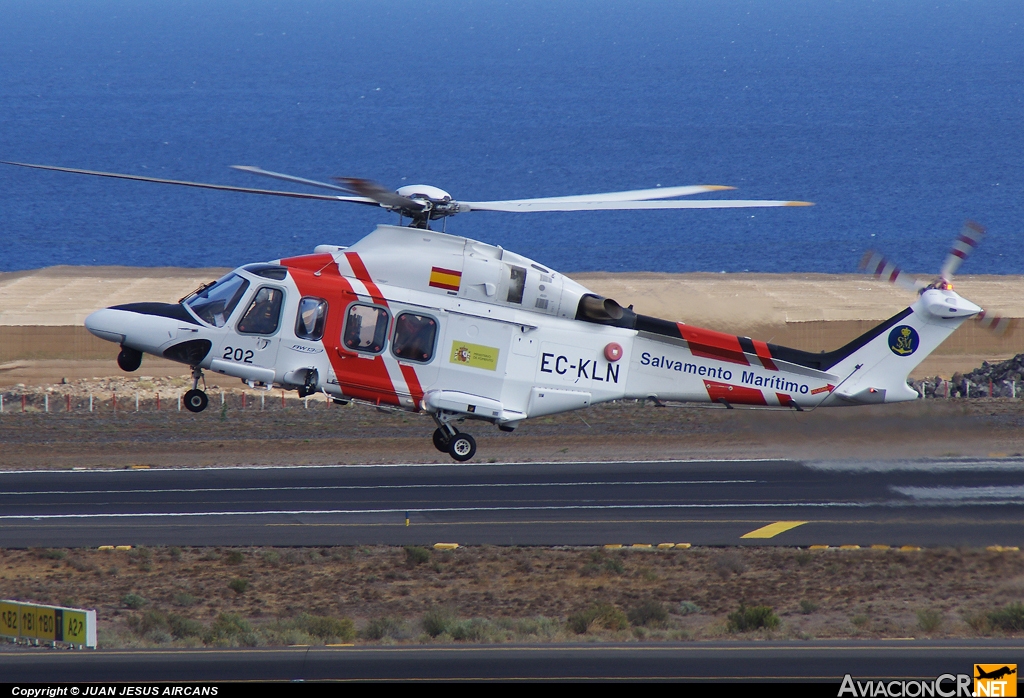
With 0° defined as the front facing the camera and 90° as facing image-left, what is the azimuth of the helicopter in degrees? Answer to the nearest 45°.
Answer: approximately 90°

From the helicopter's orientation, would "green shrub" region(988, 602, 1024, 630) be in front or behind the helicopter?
behind
